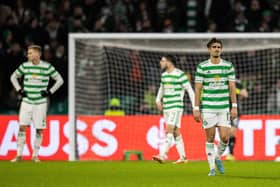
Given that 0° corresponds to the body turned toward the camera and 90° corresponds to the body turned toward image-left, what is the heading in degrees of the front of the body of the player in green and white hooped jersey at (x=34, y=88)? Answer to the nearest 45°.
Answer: approximately 0°

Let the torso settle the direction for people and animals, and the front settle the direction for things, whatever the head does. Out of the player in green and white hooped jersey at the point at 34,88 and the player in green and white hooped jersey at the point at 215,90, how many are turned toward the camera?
2

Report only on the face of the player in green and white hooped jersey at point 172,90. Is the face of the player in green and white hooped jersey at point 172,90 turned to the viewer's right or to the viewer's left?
to the viewer's left
